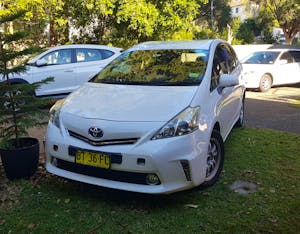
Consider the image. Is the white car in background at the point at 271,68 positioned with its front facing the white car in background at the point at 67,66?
yes

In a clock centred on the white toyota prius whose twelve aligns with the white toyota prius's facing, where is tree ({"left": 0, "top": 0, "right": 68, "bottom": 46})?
The tree is roughly at 4 o'clock from the white toyota prius.

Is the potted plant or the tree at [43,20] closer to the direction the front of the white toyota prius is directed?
the potted plant

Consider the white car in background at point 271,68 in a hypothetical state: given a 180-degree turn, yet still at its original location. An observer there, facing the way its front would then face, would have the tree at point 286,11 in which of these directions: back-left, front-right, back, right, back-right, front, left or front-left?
front-left

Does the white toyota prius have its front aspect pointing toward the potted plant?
no

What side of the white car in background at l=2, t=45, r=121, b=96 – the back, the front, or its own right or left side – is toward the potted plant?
left

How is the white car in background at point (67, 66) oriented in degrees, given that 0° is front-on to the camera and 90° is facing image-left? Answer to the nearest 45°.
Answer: approximately 90°

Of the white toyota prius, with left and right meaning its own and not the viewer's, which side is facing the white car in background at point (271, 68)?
back

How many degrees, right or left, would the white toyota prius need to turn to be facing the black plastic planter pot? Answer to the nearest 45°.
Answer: approximately 45° to its right

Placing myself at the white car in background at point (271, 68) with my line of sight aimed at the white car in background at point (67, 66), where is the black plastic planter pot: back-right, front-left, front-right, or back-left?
front-left

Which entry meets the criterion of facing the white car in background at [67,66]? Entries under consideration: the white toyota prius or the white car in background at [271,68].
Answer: the white car in background at [271,68]

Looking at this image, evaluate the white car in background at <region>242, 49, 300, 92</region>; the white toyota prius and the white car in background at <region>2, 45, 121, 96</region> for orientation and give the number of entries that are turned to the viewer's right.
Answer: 0

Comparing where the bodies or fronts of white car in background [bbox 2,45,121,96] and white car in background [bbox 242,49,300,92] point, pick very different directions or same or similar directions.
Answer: same or similar directions

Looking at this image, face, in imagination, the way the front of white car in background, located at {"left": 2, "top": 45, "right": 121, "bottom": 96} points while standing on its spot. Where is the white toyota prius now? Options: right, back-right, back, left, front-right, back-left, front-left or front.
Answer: left

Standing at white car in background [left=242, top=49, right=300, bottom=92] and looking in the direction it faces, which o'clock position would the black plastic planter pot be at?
The black plastic planter pot is roughly at 11 o'clock from the white car in background.

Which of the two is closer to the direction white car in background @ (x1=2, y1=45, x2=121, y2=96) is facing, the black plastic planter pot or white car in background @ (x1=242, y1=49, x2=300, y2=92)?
the black plastic planter pot
